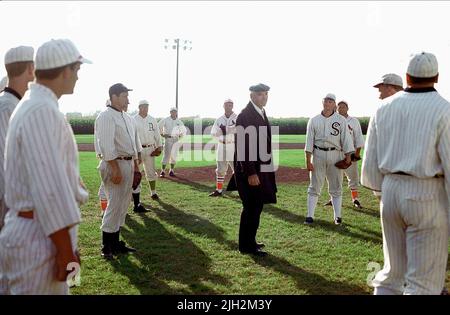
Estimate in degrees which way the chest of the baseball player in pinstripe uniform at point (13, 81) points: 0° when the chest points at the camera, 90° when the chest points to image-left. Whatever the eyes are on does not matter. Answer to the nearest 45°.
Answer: approximately 225°

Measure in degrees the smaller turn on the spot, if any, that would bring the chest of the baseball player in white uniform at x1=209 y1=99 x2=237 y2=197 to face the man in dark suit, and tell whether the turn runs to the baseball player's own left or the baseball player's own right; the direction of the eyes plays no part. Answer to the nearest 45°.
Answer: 0° — they already face them

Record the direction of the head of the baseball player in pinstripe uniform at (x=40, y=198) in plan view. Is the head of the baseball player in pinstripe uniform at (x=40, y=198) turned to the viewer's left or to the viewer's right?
to the viewer's right

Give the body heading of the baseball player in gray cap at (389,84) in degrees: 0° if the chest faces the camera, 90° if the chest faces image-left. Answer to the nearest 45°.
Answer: approximately 90°
